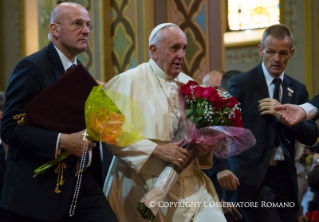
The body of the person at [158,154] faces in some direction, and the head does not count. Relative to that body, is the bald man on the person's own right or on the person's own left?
on the person's own right

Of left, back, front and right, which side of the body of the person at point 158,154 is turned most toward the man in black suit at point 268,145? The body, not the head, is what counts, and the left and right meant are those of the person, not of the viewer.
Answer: left

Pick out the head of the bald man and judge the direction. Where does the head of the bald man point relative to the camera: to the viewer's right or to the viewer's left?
to the viewer's right

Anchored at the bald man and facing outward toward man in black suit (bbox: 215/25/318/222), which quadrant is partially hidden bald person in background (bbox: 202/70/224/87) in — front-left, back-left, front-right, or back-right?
front-left

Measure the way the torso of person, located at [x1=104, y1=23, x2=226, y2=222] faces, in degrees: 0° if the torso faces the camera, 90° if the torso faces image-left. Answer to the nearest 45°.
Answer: approximately 315°
